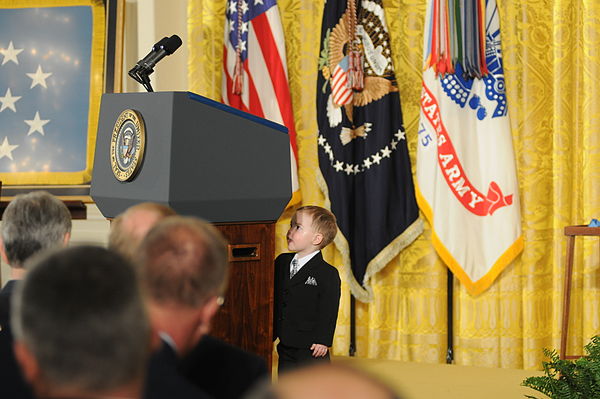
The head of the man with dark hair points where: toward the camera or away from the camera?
away from the camera

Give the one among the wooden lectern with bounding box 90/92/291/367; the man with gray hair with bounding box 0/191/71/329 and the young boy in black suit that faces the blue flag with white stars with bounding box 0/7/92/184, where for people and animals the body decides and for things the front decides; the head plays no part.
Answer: the man with gray hair

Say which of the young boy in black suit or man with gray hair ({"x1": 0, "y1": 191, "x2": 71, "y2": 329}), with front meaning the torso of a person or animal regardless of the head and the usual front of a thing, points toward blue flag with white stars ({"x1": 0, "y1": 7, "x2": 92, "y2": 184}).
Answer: the man with gray hair

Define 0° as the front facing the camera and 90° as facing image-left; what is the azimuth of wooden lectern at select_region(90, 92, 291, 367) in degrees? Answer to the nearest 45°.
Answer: approximately 45°

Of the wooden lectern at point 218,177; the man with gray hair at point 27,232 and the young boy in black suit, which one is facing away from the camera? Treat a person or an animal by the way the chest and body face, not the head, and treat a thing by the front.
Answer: the man with gray hair

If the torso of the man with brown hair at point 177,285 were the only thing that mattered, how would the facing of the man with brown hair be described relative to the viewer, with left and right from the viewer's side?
facing away from the viewer and to the right of the viewer

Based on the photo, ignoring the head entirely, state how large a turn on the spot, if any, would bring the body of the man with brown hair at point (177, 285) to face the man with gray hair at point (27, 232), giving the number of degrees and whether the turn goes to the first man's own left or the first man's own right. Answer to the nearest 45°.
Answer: approximately 90° to the first man's own left

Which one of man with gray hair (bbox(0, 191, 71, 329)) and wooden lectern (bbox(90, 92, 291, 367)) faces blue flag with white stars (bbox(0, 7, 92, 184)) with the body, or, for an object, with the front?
the man with gray hair

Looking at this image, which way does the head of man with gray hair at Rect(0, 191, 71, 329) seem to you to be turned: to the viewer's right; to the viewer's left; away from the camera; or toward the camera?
away from the camera

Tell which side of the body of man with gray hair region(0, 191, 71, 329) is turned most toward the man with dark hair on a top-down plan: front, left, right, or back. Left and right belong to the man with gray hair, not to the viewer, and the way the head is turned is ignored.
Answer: back

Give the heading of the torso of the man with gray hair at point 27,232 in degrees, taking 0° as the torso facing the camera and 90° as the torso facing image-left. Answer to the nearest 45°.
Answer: approximately 180°
